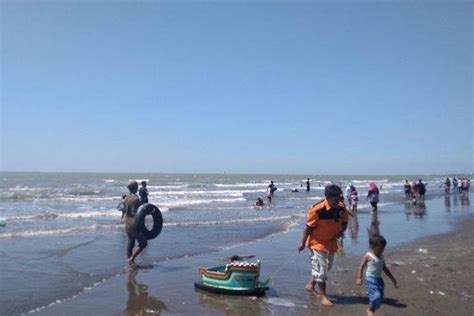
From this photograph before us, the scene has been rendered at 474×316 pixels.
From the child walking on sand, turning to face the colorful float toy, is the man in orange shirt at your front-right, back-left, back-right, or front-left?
front-right

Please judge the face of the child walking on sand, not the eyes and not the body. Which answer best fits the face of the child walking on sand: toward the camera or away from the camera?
toward the camera

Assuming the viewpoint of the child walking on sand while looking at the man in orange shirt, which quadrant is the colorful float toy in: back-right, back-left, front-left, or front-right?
front-left

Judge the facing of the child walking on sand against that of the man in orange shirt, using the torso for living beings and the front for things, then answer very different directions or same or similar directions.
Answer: same or similar directions

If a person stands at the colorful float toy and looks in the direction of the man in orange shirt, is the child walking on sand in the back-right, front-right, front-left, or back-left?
front-right

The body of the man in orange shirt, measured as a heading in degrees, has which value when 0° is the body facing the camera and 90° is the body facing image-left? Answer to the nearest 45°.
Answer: approximately 315°
